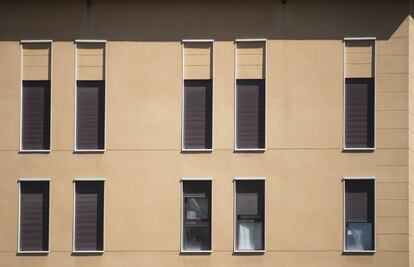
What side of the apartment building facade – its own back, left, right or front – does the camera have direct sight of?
front
